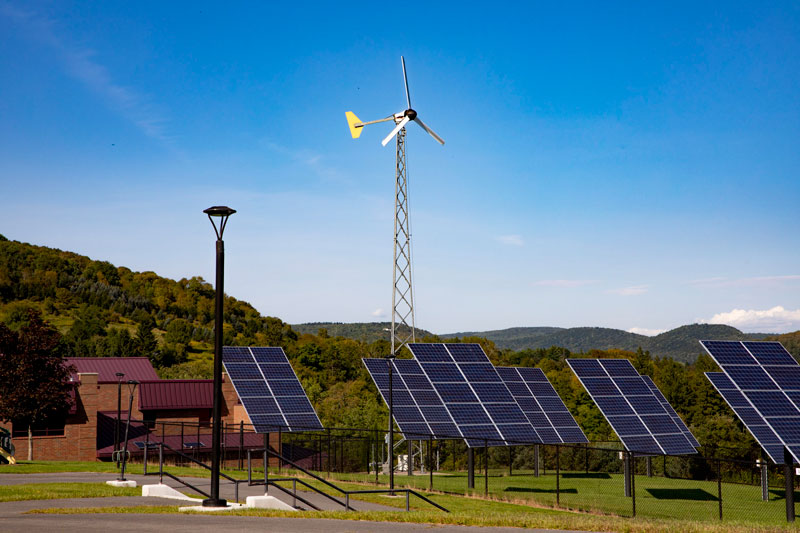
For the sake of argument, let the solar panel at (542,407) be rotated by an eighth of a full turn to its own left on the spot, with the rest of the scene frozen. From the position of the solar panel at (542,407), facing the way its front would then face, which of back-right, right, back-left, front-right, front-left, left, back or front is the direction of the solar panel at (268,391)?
back

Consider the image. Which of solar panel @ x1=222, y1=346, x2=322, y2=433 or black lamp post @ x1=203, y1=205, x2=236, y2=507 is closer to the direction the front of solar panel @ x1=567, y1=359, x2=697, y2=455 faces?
the black lamp post

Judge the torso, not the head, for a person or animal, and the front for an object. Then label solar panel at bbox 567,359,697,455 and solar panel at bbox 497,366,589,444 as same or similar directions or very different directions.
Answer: same or similar directions

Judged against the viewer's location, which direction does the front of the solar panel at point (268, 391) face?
facing the viewer and to the right of the viewer

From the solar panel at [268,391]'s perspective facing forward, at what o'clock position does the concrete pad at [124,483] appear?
The concrete pad is roughly at 2 o'clock from the solar panel.

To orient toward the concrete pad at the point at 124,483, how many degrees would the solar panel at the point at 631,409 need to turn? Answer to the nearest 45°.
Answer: approximately 90° to its right

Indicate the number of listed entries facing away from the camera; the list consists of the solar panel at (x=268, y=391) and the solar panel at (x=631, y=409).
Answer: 0

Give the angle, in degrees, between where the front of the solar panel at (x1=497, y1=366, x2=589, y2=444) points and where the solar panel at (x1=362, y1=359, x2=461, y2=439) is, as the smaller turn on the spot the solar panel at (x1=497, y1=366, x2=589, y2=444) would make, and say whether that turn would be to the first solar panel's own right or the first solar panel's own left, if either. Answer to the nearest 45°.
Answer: approximately 90° to the first solar panel's own right

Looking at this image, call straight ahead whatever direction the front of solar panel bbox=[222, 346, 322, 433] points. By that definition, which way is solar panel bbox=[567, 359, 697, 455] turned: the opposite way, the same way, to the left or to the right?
the same way

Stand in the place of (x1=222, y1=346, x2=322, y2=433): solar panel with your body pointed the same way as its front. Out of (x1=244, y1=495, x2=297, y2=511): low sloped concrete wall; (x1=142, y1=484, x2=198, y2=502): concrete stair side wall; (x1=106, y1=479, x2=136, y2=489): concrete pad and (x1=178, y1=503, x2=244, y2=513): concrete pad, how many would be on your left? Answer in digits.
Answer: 0

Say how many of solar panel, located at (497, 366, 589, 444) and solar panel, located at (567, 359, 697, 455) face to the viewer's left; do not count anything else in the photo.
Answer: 0

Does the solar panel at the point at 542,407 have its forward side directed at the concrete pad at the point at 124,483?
no

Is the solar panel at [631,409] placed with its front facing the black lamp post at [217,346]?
no
